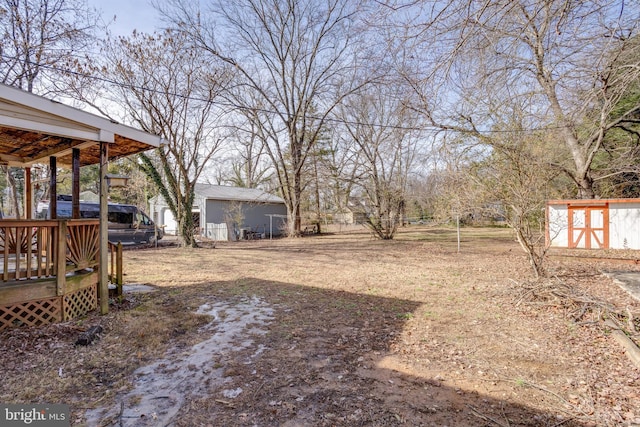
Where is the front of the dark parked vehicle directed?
to the viewer's right

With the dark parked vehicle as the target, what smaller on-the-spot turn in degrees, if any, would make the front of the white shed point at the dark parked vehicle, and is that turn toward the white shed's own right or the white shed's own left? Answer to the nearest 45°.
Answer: approximately 45° to the white shed's own right

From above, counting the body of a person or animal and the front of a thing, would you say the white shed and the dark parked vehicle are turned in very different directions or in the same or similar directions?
very different directions

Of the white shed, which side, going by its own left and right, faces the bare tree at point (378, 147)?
right

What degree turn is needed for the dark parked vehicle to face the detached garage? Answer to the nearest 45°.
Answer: approximately 45° to its left

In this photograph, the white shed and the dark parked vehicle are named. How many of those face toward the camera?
1

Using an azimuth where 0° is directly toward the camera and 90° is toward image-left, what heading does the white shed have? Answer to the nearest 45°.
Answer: approximately 0°

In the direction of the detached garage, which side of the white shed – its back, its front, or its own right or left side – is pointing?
right

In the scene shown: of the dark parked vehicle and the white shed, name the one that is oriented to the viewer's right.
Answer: the dark parked vehicle
